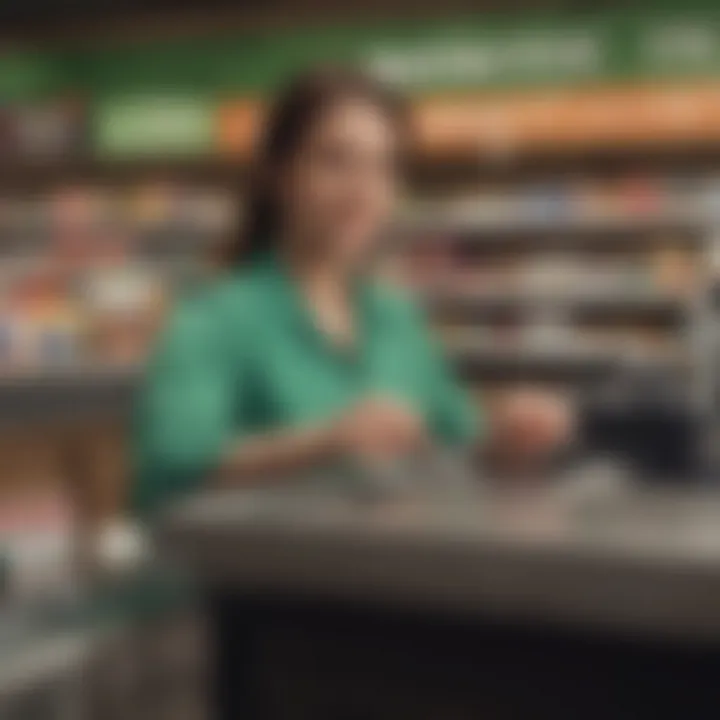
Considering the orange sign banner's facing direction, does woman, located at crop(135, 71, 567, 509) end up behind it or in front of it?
in front

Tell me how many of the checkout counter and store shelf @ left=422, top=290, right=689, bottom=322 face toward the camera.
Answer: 2

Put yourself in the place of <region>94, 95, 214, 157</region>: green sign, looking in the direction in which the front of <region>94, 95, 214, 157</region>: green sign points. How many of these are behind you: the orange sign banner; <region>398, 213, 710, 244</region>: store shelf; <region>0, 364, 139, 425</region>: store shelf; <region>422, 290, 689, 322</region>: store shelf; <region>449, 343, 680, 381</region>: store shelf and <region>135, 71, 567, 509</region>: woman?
0

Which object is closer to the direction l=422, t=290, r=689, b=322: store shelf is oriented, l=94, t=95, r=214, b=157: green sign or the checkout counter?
the checkout counter

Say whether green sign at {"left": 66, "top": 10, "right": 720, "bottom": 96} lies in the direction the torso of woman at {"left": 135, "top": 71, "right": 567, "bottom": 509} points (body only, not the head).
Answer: no

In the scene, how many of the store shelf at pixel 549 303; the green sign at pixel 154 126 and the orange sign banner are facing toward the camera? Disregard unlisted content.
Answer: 3

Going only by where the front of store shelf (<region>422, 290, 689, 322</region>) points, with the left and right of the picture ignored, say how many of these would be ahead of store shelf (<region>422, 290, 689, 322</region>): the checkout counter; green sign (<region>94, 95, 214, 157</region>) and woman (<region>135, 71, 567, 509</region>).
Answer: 2

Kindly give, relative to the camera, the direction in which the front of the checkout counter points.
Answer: facing the viewer

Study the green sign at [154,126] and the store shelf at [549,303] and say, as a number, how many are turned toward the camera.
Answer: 2

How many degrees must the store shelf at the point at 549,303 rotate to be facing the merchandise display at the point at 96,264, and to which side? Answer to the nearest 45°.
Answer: approximately 90° to its right

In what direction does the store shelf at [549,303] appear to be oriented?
toward the camera

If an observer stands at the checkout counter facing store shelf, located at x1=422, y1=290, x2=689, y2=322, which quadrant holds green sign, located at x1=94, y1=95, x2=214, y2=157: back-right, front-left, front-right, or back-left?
front-left

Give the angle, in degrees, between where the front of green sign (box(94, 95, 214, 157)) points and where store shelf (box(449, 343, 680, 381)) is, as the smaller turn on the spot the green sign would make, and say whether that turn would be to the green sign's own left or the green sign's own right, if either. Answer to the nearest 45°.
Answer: approximately 45° to the green sign's own left

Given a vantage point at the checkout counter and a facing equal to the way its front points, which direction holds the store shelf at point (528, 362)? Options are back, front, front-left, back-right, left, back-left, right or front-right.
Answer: back

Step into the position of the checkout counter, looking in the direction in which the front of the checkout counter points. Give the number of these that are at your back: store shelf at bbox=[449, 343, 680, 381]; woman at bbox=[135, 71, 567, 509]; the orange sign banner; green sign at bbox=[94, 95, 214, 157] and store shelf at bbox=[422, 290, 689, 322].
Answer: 5

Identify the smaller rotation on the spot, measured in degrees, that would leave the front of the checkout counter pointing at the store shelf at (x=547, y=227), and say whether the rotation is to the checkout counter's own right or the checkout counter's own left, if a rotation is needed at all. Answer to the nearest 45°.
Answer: approximately 180°
